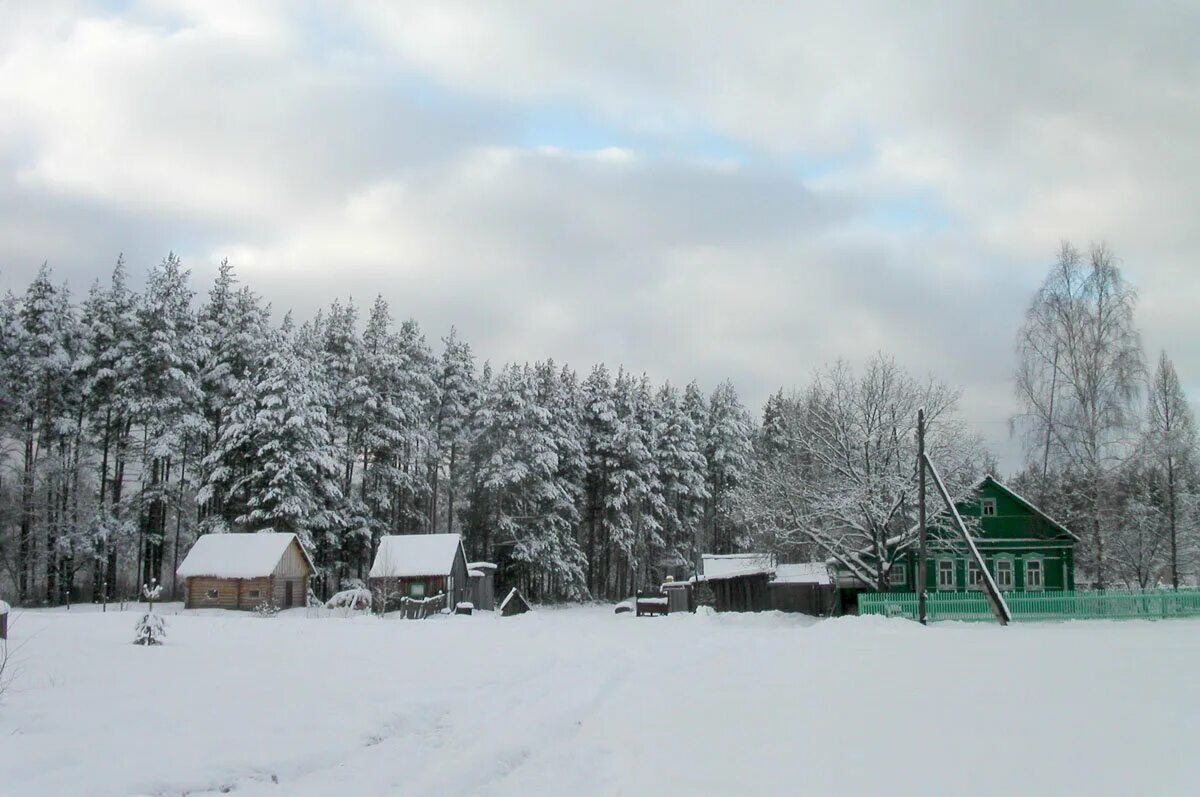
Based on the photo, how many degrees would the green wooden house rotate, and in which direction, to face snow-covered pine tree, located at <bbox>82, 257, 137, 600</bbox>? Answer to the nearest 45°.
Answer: approximately 90° to its right

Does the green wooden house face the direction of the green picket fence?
yes

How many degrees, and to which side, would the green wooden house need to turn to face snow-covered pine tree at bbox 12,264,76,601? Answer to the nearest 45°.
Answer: approximately 90° to its right

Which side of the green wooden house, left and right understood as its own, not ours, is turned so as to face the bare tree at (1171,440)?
left

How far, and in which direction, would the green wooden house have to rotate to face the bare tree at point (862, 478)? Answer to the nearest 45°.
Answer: approximately 45° to its right

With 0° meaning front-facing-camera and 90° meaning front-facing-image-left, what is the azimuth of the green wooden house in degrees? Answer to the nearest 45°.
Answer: approximately 0°

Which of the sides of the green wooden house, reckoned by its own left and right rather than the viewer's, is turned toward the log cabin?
right

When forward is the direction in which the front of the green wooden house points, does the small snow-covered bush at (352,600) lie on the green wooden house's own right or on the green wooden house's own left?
on the green wooden house's own right
